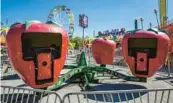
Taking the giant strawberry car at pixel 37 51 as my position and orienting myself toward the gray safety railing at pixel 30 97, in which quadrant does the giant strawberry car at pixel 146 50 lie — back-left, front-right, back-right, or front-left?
back-left

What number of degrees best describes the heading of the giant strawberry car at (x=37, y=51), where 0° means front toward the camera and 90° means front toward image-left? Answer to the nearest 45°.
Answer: approximately 0°

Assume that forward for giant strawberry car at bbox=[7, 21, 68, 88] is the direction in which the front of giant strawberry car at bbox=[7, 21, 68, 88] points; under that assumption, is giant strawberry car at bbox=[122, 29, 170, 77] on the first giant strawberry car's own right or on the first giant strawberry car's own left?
on the first giant strawberry car's own left
